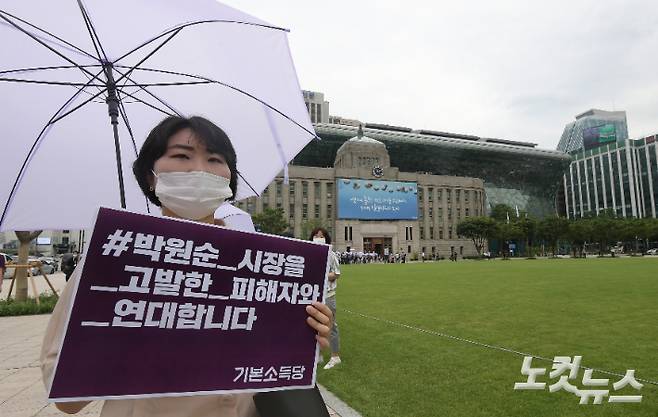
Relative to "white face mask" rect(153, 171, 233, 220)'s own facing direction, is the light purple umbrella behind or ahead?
behind

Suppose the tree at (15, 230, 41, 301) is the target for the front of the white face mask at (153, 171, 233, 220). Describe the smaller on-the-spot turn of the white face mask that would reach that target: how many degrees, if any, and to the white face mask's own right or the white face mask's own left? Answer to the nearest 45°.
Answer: approximately 180°

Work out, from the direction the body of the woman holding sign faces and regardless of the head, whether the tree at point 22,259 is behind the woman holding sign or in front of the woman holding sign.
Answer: behind

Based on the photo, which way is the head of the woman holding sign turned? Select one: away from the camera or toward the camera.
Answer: toward the camera

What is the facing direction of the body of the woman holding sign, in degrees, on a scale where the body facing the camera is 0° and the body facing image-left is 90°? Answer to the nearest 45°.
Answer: approximately 0°
